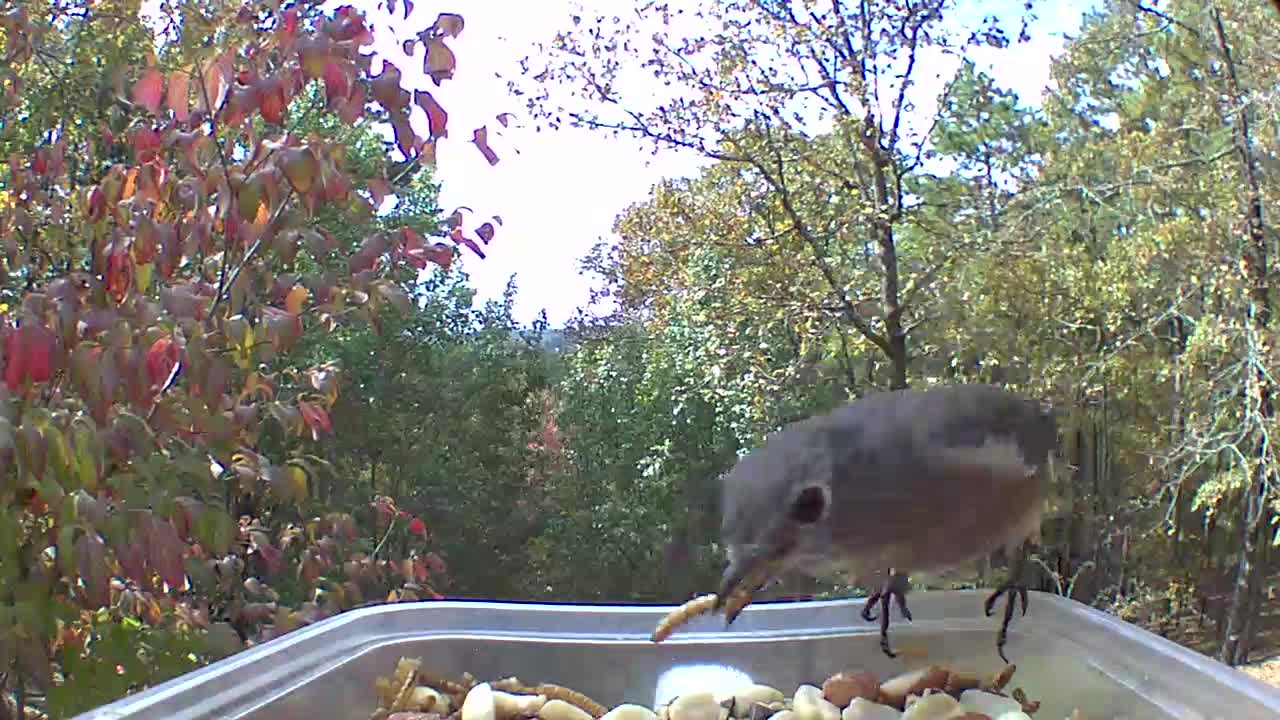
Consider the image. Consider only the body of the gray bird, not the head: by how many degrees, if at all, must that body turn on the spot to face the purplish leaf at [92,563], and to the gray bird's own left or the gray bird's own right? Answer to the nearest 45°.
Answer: approximately 90° to the gray bird's own right

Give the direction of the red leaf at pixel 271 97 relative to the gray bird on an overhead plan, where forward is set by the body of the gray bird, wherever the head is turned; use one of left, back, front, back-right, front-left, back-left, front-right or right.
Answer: right

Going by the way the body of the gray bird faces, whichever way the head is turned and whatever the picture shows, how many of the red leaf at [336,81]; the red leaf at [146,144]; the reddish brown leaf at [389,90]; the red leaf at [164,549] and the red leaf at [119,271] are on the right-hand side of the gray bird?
5

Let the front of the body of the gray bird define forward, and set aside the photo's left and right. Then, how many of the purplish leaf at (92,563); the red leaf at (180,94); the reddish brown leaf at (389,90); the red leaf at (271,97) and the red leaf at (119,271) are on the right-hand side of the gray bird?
5

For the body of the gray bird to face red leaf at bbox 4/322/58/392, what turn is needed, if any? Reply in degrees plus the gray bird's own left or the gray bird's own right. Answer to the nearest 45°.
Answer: approximately 90° to the gray bird's own right

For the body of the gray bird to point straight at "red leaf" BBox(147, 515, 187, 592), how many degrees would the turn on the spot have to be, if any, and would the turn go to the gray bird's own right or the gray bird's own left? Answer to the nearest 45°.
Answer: approximately 90° to the gray bird's own right

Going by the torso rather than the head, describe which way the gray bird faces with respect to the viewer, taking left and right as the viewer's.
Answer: facing the viewer and to the left of the viewer

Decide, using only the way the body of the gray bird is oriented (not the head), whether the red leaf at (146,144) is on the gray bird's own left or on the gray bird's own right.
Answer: on the gray bird's own right

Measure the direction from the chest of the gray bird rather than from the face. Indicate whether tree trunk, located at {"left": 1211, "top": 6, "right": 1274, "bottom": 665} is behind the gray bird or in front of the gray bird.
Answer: behind

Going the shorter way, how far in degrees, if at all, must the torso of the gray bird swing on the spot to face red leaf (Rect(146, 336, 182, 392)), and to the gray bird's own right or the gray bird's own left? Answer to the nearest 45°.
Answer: approximately 90° to the gray bird's own right

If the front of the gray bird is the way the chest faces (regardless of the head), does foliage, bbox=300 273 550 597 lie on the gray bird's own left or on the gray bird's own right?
on the gray bird's own right

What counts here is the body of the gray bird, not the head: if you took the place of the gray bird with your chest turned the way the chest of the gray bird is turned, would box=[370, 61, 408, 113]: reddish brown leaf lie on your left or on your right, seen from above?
on your right

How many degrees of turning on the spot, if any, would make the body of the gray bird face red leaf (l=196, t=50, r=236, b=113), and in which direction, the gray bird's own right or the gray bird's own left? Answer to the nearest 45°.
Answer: approximately 90° to the gray bird's own right

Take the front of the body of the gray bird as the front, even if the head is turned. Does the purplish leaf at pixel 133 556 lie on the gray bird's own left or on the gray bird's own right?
on the gray bird's own right
